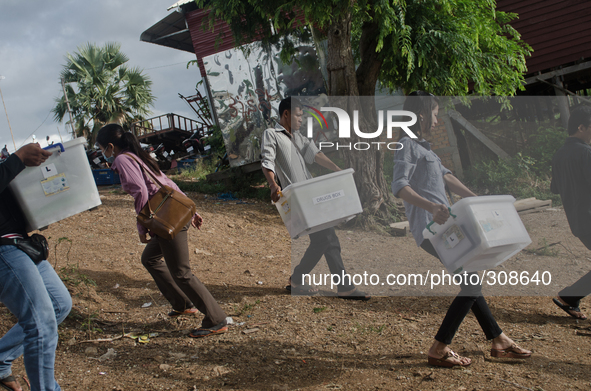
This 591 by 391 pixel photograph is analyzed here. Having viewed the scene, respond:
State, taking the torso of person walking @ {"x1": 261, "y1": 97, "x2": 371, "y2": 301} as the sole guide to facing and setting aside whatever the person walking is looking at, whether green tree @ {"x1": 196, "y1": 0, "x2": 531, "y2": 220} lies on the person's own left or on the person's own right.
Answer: on the person's own left

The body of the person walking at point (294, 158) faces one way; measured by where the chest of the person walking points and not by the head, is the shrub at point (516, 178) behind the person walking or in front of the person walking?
in front

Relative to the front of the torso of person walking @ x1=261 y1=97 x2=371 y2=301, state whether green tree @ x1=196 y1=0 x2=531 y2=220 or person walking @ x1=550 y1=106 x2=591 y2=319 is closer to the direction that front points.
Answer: the person walking

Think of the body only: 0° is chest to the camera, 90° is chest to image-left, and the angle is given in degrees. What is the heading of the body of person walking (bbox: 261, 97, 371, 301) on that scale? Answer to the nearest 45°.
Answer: approximately 270°

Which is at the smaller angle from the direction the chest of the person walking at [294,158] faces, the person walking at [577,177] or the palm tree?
the person walking

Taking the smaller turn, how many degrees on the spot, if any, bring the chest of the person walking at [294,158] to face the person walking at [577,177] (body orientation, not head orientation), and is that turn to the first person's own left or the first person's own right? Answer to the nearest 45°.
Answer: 0° — they already face them

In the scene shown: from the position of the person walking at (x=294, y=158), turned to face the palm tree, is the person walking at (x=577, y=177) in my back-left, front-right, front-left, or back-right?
back-right

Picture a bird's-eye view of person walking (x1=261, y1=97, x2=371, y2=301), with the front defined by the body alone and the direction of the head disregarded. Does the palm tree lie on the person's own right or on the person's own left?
on the person's own left

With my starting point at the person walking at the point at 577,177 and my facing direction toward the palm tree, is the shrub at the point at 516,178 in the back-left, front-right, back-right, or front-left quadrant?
front-right
